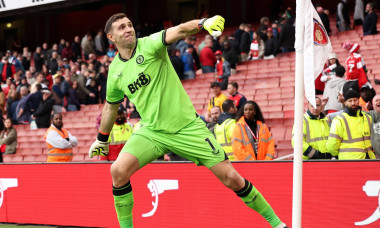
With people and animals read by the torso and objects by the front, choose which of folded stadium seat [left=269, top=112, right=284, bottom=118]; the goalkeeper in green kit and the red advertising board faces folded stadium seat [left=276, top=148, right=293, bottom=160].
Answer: folded stadium seat [left=269, top=112, right=284, bottom=118]

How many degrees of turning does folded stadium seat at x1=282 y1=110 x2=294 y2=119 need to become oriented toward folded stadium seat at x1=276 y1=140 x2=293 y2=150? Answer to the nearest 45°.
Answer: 0° — it already faces it

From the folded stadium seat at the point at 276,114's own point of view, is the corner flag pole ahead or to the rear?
ahead

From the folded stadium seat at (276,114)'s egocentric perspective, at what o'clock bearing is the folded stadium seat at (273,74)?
the folded stadium seat at (273,74) is roughly at 6 o'clock from the folded stadium seat at (276,114).

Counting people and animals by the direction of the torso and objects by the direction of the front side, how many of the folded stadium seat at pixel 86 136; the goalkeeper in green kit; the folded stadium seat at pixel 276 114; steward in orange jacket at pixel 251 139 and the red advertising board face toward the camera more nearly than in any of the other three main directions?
5

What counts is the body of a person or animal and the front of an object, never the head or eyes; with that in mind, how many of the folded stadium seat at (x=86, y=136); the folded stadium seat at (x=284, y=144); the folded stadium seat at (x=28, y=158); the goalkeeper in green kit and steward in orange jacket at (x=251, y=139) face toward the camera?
5

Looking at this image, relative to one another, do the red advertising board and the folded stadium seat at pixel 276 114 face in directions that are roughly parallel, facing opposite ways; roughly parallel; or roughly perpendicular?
roughly parallel

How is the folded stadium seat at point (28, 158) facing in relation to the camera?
toward the camera

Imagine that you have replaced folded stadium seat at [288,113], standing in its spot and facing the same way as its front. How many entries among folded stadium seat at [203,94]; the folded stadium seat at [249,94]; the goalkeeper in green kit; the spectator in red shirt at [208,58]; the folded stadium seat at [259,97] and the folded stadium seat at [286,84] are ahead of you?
1

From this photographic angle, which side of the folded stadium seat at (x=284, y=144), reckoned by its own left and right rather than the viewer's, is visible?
front

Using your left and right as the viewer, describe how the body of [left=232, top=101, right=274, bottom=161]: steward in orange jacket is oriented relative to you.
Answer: facing the viewer

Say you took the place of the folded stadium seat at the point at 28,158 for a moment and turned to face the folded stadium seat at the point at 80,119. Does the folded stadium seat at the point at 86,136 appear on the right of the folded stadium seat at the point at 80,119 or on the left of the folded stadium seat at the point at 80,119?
right

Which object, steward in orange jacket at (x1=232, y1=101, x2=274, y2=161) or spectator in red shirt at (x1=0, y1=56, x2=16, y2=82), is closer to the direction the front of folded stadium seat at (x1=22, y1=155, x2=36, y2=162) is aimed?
the steward in orange jacket

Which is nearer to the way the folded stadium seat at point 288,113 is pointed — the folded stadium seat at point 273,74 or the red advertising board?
the red advertising board

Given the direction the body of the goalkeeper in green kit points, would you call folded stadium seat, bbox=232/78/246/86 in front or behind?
behind
